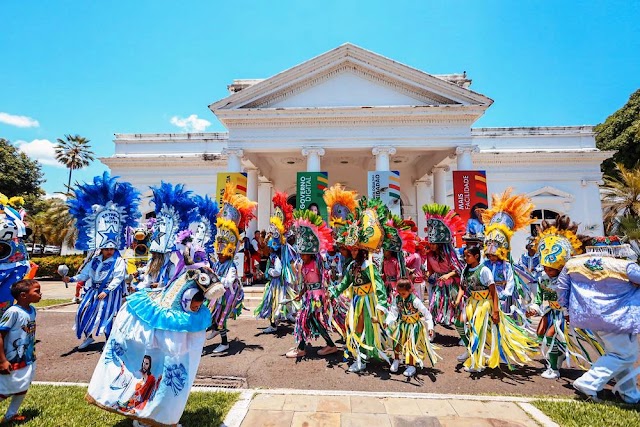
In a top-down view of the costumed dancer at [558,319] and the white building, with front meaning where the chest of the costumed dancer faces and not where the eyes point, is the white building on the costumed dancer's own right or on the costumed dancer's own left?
on the costumed dancer's own right

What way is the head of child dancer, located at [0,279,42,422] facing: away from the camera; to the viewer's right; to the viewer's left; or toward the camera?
to the viewer's right

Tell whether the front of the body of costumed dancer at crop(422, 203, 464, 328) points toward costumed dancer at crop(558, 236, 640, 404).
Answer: no

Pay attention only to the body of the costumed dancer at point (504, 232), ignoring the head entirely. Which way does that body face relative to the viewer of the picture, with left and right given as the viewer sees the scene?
facing the viewer and to the left of the viewer

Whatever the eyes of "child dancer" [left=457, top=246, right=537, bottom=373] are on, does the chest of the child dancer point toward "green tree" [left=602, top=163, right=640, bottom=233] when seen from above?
no

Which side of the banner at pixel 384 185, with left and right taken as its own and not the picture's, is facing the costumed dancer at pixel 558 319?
front

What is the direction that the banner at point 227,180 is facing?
toward the camera

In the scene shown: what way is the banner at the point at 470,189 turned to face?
toward the camera

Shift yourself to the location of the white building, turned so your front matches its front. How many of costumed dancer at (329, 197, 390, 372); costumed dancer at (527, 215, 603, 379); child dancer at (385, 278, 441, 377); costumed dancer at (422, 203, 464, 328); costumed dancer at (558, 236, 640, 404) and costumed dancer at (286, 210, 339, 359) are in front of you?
6

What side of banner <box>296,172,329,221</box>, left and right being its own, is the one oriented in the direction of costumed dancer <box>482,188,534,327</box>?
front

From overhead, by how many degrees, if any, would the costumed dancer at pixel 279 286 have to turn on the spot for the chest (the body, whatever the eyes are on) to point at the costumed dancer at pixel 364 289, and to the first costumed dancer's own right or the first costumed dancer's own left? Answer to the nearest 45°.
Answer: approximately 135° to the first costumed dancer's own left

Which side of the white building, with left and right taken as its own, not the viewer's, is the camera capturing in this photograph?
front

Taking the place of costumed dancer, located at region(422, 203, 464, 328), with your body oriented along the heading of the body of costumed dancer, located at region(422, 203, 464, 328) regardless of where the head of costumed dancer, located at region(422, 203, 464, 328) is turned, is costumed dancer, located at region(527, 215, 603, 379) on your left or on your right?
on your left

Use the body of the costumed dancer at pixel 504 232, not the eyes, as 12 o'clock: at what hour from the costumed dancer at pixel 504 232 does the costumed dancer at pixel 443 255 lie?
the costumed dancer at pixel 443 255 is roughly at 3 o'clock from the costumed dancer at pixel 504 232.

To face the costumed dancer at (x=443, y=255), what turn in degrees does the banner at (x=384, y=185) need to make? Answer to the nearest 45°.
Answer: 0° — it already faces them

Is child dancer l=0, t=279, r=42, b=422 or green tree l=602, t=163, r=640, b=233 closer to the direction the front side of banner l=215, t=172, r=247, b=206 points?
the child dancer

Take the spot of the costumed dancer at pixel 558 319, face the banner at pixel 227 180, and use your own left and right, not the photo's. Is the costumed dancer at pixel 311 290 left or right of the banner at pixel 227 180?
left

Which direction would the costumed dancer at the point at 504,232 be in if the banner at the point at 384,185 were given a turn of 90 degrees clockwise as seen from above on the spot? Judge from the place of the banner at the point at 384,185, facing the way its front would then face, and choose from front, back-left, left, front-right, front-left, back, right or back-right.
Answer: left
